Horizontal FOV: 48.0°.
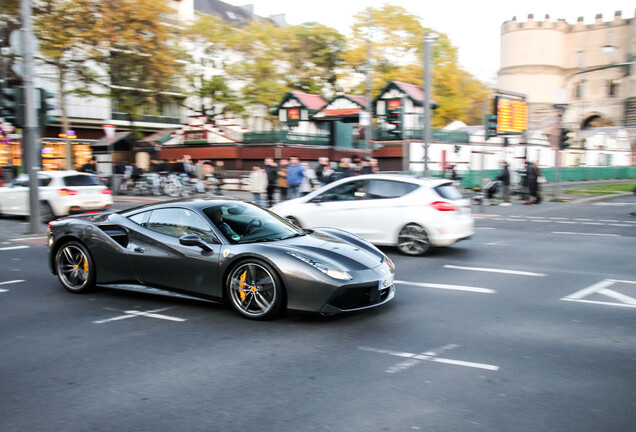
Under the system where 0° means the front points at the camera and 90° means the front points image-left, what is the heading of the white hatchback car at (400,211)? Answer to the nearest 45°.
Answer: approximately 135°

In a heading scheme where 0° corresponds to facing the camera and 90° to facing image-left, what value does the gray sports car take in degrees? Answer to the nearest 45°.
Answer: approximately 315°

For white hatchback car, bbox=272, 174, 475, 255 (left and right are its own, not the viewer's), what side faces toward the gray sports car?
left

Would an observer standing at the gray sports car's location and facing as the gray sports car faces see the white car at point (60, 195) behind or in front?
behind

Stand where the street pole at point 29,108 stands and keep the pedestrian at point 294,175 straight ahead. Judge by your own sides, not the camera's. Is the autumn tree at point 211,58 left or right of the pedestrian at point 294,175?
left

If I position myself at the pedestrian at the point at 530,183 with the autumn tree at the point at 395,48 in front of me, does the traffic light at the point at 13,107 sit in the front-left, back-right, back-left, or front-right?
back-left

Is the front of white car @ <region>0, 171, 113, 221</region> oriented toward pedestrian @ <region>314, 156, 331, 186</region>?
no

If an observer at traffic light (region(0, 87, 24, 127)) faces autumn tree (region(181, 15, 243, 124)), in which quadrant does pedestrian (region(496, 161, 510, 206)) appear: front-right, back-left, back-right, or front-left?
front-right

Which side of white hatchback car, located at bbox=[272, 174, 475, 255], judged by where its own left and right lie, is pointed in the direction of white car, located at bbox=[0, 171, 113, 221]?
front

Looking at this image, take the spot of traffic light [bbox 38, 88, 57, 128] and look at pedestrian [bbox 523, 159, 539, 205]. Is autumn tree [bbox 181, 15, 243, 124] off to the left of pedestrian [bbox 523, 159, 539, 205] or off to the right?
left

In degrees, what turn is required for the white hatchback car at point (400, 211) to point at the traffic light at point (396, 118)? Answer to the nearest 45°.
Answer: approximately 45° to its right

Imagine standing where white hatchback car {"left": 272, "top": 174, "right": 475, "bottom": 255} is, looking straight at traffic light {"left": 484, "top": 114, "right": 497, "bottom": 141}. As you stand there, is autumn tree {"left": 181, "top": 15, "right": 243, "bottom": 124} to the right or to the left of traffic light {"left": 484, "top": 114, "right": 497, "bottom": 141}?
left

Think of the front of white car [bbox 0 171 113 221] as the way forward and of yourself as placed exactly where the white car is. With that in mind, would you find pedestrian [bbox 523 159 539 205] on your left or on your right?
on your right

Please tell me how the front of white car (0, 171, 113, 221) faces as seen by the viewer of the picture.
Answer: facing away from the viewer and to the left of the viewer
